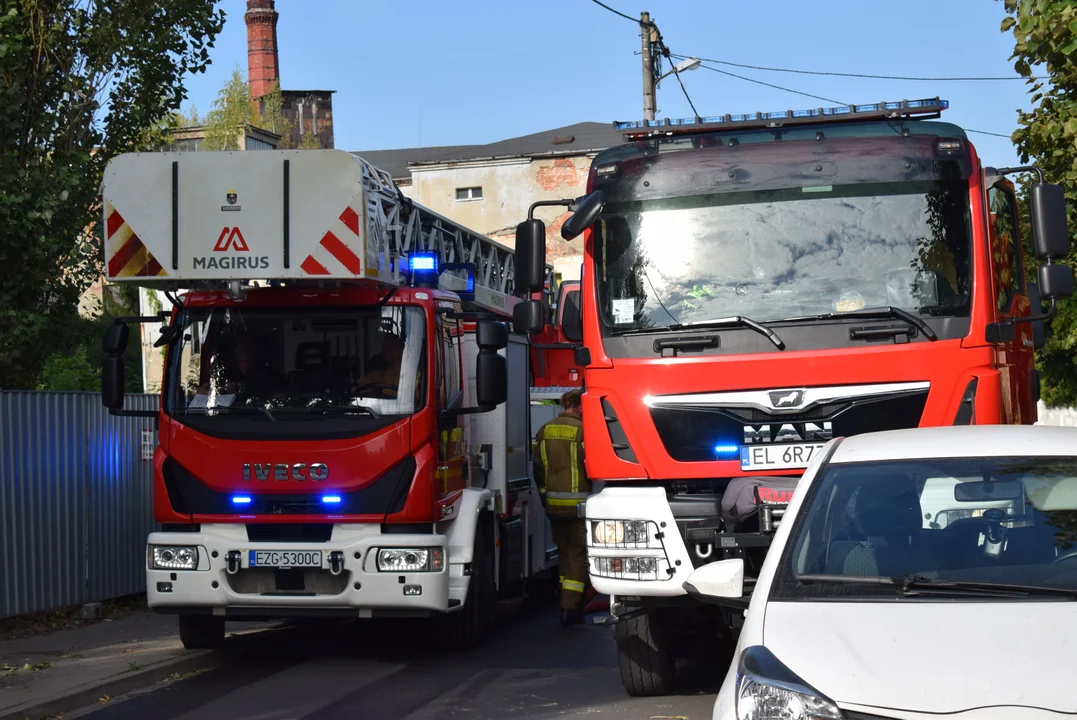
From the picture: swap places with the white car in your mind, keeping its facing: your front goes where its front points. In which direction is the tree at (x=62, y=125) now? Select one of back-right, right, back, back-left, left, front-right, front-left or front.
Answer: back-right

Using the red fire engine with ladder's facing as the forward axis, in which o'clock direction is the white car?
The white car is roughly at 11 o'clock from the red fire engine with ladder.

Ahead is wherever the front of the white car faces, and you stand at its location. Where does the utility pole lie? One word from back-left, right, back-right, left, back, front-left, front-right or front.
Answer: back

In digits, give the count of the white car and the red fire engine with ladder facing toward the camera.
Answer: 2

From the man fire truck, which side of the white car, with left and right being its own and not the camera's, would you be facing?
back

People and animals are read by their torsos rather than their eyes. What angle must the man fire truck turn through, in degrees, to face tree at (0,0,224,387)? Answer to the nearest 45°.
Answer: approximately 135° to its right

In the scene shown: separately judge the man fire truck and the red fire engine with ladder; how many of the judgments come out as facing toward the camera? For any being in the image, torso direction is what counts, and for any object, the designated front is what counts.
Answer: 2

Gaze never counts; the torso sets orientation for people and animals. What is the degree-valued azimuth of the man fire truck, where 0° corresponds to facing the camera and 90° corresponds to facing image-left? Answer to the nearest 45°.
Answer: approximately 0°
